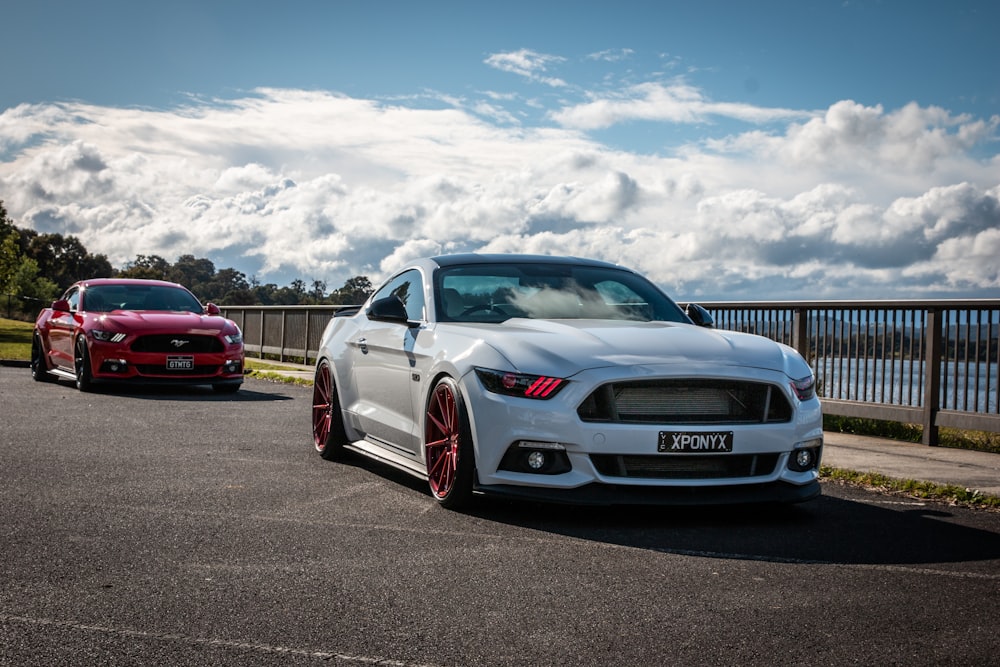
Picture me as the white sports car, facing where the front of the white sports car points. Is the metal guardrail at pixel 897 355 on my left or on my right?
on my left

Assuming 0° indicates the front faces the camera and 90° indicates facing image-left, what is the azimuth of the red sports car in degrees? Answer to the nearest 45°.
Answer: approximately 315°

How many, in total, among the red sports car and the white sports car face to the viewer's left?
0

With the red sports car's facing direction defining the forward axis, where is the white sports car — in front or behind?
in front

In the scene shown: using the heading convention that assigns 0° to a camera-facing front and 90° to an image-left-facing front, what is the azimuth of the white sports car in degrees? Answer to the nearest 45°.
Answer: approximately 315°
